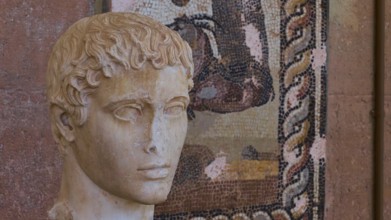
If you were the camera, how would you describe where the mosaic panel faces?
facing the viewer

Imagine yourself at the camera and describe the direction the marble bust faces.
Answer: facing the viewer and to the right of the viewer

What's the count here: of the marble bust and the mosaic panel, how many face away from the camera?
0

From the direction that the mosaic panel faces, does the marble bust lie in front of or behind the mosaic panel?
in front

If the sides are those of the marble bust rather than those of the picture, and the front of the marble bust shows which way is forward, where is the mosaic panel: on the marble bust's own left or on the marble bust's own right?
on the marble bust's own left
